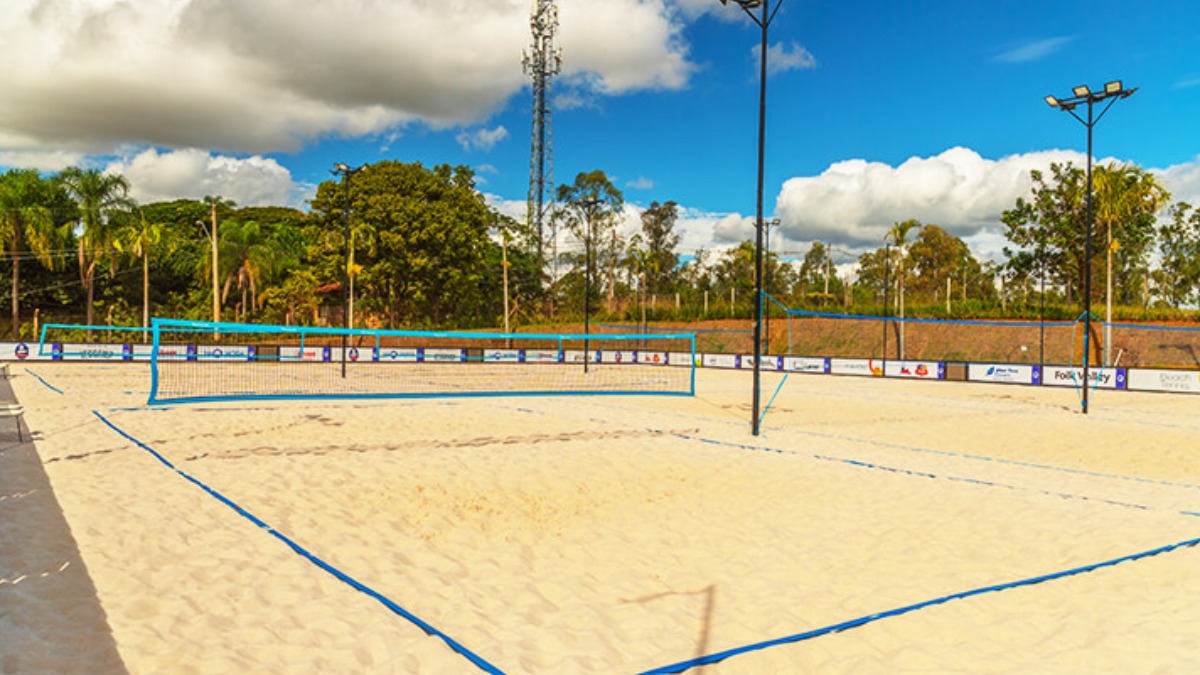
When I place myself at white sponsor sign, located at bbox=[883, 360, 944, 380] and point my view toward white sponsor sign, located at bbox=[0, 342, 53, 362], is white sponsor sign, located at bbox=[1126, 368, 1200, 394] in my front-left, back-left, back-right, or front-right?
back-left

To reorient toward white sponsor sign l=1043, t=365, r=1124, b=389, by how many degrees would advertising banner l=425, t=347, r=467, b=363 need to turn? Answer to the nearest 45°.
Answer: approximately 45° to its left

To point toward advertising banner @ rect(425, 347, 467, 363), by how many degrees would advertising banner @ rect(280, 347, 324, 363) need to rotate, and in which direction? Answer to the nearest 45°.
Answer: approximately 90° to its left

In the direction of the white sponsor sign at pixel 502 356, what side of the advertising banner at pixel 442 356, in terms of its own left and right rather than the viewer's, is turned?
left

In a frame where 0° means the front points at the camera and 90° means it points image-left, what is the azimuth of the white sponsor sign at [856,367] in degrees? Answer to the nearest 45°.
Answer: approximately 0°

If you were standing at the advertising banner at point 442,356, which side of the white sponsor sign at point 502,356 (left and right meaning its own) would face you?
right

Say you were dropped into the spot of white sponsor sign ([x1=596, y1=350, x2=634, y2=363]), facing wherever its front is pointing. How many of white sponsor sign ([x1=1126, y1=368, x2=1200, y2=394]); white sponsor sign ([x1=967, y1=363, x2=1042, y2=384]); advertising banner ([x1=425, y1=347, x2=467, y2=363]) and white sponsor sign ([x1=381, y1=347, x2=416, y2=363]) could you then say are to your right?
2

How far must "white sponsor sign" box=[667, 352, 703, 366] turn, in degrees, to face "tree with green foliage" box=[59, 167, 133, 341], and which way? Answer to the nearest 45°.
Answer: approximately 90° to its right

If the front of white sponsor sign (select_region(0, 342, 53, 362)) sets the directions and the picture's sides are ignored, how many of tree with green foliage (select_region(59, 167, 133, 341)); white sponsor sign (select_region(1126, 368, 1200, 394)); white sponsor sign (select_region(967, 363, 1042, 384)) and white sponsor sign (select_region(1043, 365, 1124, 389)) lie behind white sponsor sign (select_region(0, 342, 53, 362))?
1

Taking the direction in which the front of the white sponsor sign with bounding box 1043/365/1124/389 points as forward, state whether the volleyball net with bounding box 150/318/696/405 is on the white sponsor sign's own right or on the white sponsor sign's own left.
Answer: on the white sponsor sign's own right
